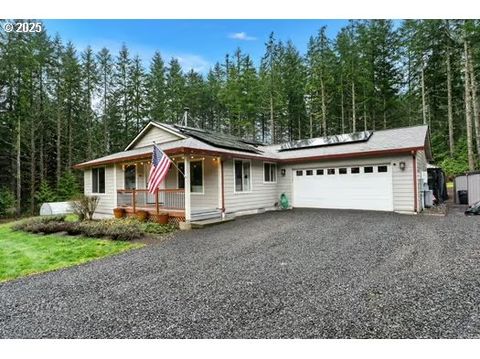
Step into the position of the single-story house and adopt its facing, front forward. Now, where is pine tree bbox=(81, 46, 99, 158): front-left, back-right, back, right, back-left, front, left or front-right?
right

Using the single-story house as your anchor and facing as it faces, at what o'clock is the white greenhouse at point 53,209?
The white greenhouse is roughly at 2 o'clock from the single-story house.

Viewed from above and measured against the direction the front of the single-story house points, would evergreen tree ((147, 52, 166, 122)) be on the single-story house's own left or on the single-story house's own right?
on the single-story house's own right

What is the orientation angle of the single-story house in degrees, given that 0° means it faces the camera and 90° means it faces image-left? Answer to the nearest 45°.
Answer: approximately 45°

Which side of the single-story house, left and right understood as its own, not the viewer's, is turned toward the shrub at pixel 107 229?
front

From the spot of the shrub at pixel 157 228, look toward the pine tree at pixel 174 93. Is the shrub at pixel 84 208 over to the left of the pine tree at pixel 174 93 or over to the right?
left

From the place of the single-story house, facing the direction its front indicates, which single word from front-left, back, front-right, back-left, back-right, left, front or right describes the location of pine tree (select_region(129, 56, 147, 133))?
right

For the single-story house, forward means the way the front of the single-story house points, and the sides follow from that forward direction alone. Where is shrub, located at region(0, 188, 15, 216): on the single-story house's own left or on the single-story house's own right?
on the single-story house's own right

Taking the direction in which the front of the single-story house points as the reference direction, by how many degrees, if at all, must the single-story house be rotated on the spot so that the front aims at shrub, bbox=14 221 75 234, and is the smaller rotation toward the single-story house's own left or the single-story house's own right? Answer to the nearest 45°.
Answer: approximately 45° to the single-story house's own right
